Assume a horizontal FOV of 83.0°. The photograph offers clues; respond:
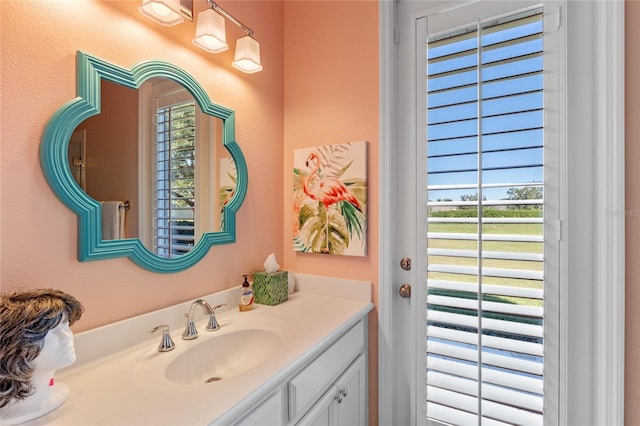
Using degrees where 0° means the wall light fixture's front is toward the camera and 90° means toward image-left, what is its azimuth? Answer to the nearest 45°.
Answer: approximately 315°
